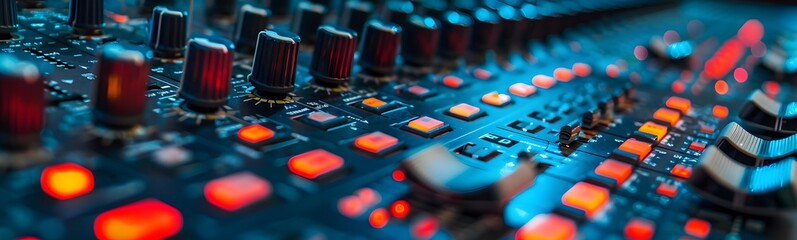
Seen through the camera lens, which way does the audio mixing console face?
facing the viewer and to the right of the viewer
